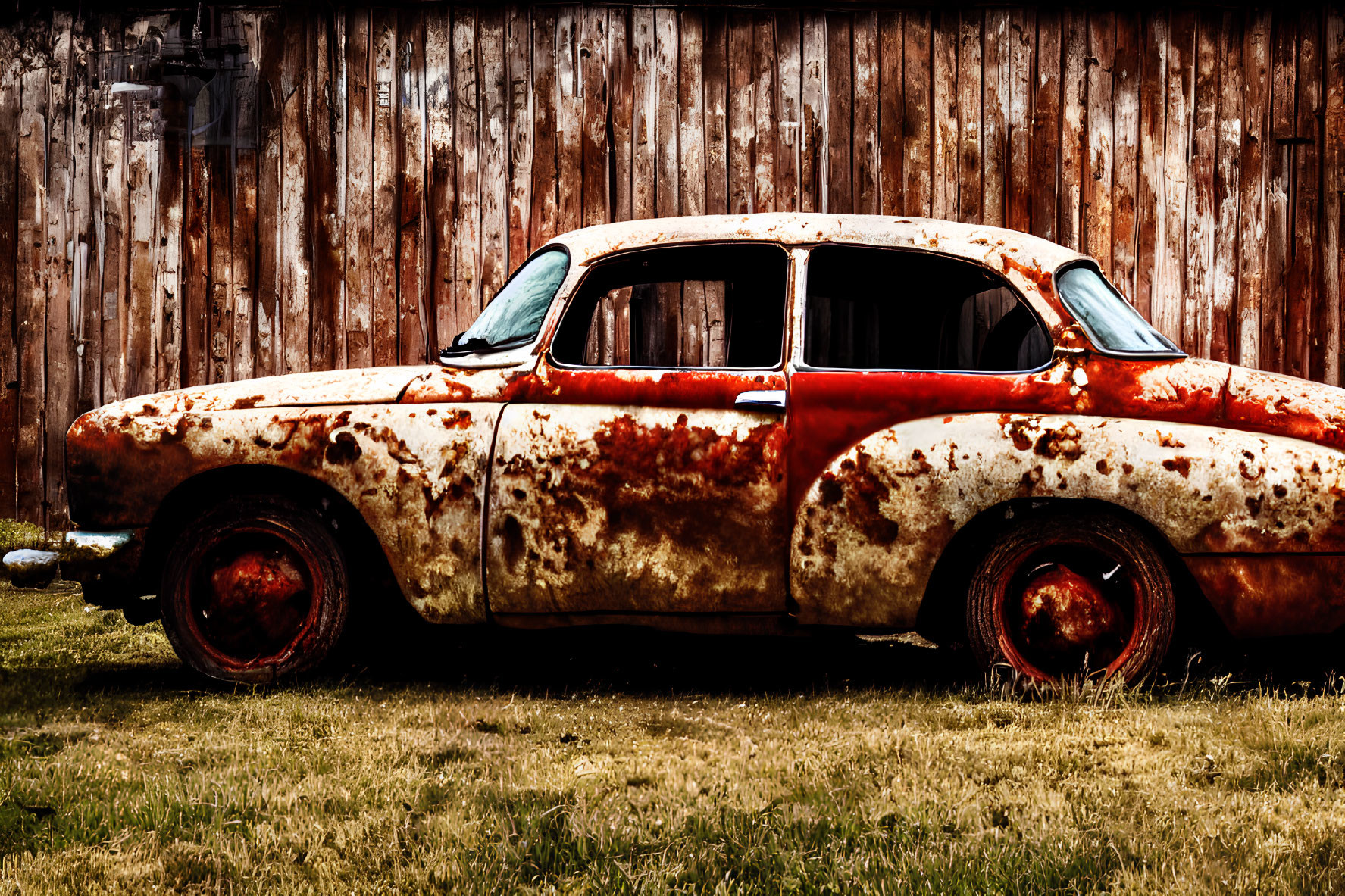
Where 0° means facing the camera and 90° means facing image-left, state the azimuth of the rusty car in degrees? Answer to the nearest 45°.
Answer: approximately 90°

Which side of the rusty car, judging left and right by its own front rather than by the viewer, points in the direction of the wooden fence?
right
